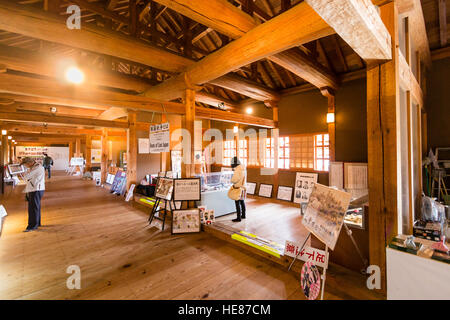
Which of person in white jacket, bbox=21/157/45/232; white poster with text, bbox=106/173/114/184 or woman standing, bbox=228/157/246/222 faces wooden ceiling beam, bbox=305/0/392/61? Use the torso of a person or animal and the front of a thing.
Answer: the white poster with text

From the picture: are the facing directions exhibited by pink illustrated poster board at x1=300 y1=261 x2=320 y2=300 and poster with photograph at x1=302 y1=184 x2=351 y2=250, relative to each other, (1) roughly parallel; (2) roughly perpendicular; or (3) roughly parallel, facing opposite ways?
roughly parallel

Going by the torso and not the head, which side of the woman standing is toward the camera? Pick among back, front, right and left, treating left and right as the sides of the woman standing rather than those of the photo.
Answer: left

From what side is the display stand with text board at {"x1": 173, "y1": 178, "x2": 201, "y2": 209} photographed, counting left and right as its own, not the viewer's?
front

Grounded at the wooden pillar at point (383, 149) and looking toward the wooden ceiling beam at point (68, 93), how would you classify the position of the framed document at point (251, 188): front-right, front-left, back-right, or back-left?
front-right

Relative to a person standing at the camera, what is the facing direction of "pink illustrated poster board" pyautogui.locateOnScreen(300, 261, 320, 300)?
facing the viewer and to the left of the viewer

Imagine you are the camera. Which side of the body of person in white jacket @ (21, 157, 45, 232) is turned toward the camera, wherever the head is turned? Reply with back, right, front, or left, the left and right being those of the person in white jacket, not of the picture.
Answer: left

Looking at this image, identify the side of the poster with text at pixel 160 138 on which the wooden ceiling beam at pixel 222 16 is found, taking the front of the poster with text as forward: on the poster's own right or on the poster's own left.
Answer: on the poster's own left

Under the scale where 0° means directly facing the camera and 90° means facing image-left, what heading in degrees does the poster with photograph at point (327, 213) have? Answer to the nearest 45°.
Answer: approximately 45°

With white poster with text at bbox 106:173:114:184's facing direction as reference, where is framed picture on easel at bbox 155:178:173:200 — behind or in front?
in front
